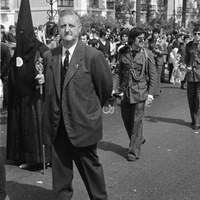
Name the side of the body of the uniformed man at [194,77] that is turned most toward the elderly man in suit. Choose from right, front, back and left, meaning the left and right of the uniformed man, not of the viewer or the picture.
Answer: front

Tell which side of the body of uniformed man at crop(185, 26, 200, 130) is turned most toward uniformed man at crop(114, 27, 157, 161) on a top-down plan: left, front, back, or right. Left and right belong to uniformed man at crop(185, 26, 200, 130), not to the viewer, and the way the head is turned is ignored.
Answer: front

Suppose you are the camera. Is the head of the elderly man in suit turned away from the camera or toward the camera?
toward the camera
